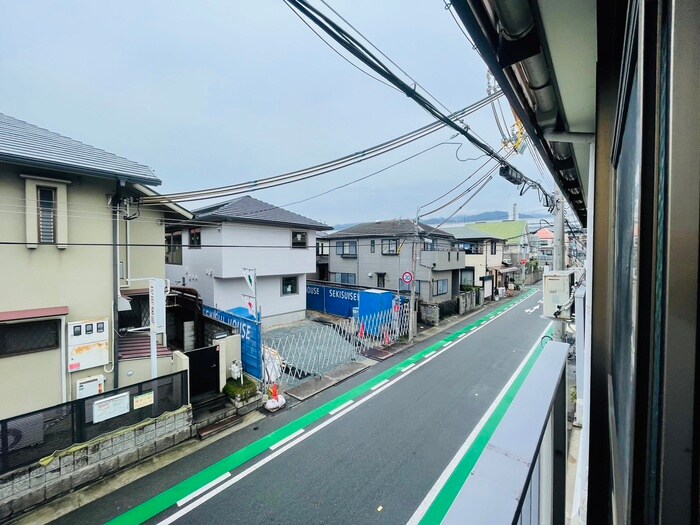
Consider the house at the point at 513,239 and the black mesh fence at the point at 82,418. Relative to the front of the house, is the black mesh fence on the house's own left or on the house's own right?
on the house's own right

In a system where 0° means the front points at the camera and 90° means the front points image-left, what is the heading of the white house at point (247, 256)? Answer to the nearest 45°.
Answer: approximately 315°

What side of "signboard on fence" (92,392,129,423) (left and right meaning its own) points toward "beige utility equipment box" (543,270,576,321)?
front

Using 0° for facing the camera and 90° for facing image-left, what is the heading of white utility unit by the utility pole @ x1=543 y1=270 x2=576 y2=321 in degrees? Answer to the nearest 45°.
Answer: approximately 45°

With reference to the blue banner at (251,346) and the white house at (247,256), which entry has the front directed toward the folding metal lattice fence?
the white house

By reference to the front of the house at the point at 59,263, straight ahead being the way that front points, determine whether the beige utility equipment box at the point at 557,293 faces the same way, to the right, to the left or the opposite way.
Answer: the opposite way

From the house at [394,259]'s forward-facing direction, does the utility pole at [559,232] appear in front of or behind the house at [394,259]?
in front

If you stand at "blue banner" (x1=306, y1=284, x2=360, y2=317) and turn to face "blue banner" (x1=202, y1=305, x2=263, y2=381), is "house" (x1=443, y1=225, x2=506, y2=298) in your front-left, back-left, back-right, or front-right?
back-left
